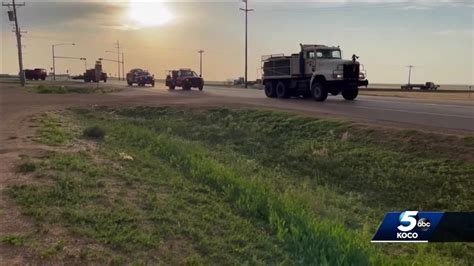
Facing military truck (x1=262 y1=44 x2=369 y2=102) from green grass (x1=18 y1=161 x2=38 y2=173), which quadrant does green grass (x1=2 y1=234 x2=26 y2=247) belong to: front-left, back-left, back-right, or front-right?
back-right

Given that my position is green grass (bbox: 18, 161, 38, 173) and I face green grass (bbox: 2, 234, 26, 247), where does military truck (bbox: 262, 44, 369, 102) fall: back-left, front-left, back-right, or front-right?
back-left

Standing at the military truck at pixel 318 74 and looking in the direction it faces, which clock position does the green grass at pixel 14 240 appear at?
The green grass is roughly at 2 o'clock from the military truck.

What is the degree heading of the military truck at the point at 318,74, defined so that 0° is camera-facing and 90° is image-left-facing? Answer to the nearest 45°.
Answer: approximately 315°

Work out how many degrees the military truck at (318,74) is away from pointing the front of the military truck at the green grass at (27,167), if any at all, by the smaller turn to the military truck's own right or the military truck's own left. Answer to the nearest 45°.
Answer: approximately 45° to the military truck's own right
